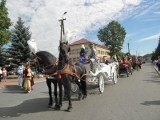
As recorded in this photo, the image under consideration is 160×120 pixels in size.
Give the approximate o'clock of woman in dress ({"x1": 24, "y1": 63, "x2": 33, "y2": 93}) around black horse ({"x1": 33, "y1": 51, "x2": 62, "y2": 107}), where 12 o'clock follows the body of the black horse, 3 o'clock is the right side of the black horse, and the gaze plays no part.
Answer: The woman in dress is roughly at 4 o'clock from the black horse.

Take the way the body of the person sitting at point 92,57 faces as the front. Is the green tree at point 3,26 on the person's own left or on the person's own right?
on the person's own right

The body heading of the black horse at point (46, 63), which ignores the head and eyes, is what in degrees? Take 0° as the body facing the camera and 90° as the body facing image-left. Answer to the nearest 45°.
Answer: approximately 45°

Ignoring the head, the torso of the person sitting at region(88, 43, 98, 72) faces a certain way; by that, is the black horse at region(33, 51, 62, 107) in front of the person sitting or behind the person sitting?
in front

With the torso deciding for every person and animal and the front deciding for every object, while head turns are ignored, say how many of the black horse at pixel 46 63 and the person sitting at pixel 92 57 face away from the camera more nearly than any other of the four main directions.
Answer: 0

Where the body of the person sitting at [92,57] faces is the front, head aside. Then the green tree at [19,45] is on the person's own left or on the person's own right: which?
on the person's own right

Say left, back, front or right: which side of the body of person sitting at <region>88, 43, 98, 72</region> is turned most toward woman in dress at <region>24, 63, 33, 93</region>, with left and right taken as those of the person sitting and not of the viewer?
right

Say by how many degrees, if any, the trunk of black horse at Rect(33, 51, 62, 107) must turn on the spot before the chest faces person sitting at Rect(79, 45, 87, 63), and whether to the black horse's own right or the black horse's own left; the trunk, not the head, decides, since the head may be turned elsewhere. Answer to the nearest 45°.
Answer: approximately 180°

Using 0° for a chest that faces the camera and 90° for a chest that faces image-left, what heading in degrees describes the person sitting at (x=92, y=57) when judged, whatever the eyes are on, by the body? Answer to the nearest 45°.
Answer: approximately 45°

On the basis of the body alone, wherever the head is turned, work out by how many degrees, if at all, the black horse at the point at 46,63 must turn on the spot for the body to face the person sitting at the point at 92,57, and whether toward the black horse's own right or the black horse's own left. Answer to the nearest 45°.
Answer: approximately 180°
